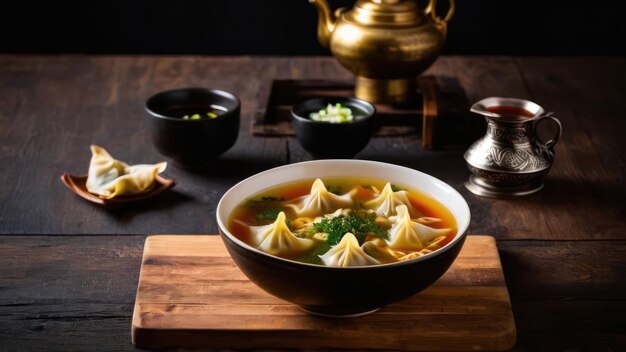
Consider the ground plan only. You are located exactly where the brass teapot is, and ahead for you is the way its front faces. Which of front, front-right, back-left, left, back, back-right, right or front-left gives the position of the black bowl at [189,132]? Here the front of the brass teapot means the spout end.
front-left

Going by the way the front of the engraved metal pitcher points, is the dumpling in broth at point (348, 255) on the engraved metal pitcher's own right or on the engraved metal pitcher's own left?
on the engraved metal pitcher's own left

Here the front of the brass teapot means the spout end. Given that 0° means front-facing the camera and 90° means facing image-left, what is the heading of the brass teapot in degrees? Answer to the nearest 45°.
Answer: approximately 90°

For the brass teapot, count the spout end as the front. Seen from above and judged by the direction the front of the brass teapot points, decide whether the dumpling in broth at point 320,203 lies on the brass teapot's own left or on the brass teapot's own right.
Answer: on the brass teapot's own left

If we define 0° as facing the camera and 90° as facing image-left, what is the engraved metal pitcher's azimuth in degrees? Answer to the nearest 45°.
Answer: approximately 90°

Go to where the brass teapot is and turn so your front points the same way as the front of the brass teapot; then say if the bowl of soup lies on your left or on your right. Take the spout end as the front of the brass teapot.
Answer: on your left

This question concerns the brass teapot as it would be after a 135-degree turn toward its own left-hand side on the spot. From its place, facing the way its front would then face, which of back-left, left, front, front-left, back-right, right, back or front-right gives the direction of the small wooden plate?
right

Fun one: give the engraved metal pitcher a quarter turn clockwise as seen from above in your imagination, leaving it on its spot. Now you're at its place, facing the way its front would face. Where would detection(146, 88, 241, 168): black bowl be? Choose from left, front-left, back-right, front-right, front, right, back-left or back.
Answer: left

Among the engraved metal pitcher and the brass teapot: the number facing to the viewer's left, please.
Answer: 2

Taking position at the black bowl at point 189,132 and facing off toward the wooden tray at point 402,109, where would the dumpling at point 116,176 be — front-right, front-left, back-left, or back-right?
back-right

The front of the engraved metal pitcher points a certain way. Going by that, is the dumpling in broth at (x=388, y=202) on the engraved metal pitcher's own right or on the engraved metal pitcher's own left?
on the engraved metal pitcher's own left
